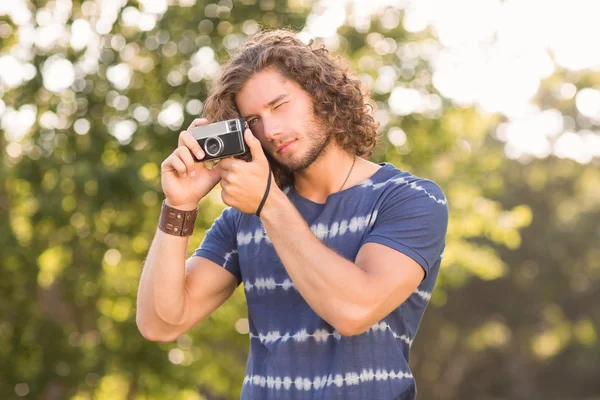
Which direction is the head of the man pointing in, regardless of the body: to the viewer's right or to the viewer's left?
to the viewer's left

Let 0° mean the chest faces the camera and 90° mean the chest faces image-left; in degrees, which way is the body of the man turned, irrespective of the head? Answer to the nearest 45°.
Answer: approximately 45°
